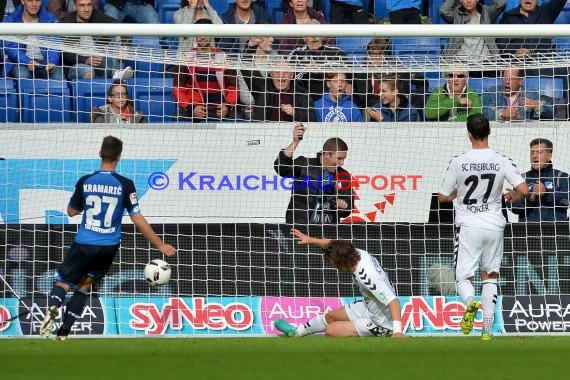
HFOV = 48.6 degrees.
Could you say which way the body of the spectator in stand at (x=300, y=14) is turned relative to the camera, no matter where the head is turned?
toward the camera

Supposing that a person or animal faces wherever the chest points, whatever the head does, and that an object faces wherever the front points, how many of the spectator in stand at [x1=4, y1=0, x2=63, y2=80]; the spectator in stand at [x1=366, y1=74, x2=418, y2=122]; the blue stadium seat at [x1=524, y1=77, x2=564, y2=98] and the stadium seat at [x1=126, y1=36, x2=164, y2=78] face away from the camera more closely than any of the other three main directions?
0

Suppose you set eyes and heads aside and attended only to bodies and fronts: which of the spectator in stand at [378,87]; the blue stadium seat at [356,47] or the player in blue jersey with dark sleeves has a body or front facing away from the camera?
the player in blue jersey with dark sleeves

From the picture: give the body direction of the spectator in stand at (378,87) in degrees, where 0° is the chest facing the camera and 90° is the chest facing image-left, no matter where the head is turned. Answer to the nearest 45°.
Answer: approximately 0°

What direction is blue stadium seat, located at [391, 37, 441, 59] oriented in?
toward the camera

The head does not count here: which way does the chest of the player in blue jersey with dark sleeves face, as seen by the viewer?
away from the camera

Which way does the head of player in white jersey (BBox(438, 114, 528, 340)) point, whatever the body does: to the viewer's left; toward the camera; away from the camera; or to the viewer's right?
away from the camera

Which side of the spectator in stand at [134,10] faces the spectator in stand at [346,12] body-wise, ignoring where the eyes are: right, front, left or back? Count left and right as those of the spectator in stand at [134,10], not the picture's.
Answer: left

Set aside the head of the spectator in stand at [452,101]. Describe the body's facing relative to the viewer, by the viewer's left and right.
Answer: facing the viewer

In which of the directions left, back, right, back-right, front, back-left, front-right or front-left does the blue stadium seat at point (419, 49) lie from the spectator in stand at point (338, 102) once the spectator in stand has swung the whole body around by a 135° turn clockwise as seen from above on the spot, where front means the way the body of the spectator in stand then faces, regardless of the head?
back-right

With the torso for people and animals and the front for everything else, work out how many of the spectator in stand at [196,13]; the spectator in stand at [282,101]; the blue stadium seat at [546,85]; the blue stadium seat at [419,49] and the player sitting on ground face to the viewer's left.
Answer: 1

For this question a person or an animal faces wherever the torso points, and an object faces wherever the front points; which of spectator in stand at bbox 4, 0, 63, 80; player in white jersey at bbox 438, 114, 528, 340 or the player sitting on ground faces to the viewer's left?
the player sitting on ground
